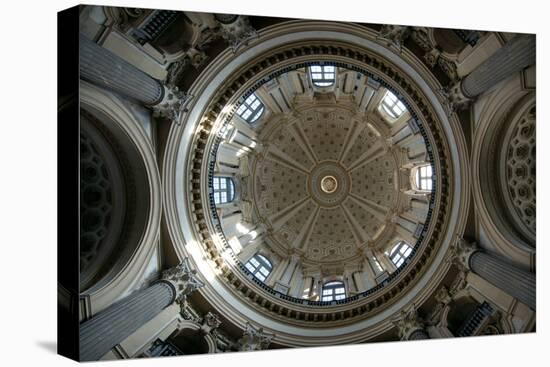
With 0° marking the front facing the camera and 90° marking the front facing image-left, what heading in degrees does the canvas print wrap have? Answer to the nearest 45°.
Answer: approximately 315°
